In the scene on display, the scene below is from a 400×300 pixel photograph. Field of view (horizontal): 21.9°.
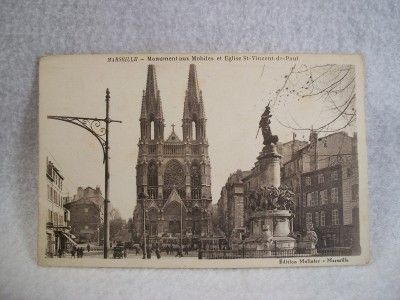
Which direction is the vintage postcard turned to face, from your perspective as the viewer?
facing the viewer
